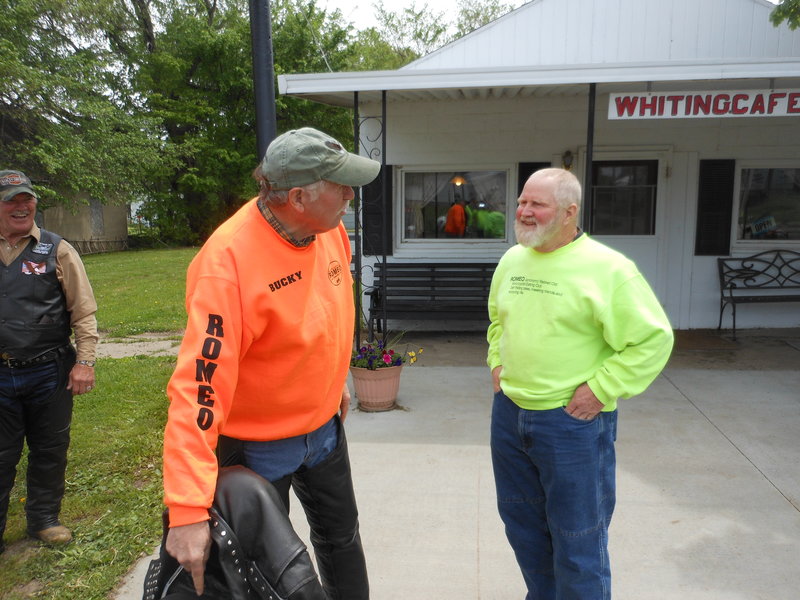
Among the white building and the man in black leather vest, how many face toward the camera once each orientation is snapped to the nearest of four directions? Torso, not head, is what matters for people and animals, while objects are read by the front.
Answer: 2

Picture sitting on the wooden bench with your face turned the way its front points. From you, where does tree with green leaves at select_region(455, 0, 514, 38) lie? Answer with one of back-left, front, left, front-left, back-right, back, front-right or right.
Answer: back

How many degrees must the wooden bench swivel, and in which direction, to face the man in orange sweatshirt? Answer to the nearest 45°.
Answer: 0° — it already faces them

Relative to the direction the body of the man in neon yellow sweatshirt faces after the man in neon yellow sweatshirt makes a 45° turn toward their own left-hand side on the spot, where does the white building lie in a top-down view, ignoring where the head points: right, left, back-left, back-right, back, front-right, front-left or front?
back

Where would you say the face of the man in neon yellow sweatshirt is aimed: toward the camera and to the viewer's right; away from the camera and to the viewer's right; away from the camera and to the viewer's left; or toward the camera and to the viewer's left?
toward the camera and to the viewer's left

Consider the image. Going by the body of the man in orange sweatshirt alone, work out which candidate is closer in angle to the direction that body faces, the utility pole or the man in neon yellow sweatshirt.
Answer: the man in neon yellow sweatshirt

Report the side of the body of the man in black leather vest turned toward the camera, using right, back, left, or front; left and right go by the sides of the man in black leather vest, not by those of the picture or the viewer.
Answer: front

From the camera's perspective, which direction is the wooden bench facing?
toward the camera

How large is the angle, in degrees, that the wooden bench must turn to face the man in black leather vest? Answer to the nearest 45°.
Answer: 0° — it already faces them
